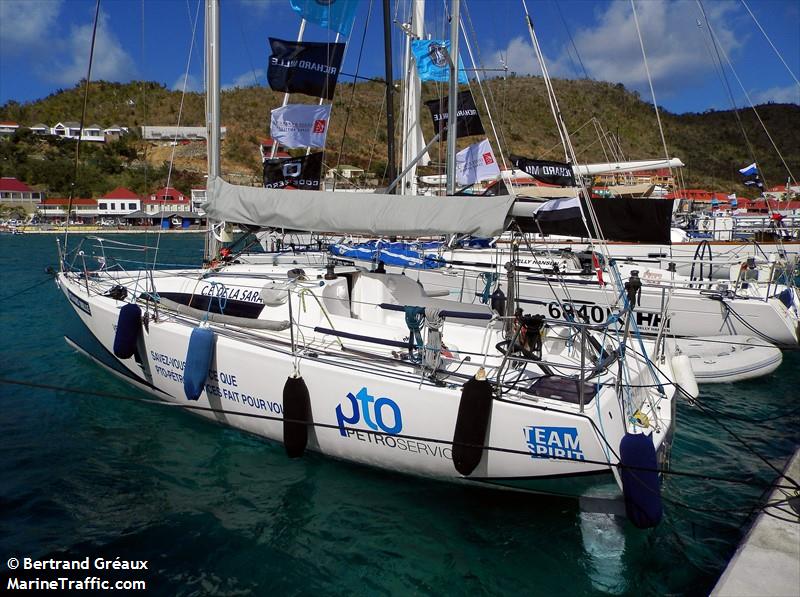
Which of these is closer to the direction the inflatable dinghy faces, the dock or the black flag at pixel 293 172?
the dock

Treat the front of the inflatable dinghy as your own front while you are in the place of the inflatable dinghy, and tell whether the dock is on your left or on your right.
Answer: on your right

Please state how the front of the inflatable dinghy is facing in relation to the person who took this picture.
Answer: facing to the right of the viewer

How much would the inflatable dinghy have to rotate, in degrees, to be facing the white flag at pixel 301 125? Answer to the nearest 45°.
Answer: approximately 180°
